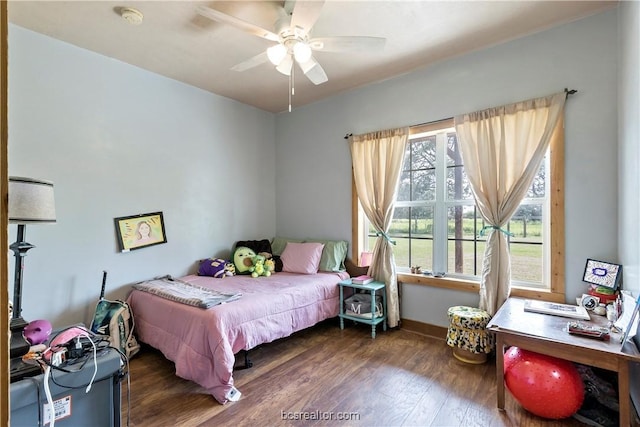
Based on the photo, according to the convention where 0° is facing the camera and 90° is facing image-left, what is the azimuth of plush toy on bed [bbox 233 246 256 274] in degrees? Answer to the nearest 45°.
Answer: approximately 315°

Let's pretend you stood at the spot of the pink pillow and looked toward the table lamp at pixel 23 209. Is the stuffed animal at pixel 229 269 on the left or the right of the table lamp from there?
right

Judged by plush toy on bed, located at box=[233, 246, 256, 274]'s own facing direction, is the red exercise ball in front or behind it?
in front

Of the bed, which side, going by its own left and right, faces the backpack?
right

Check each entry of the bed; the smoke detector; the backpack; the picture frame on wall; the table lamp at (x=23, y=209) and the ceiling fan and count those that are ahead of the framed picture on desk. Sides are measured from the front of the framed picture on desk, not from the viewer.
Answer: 6
